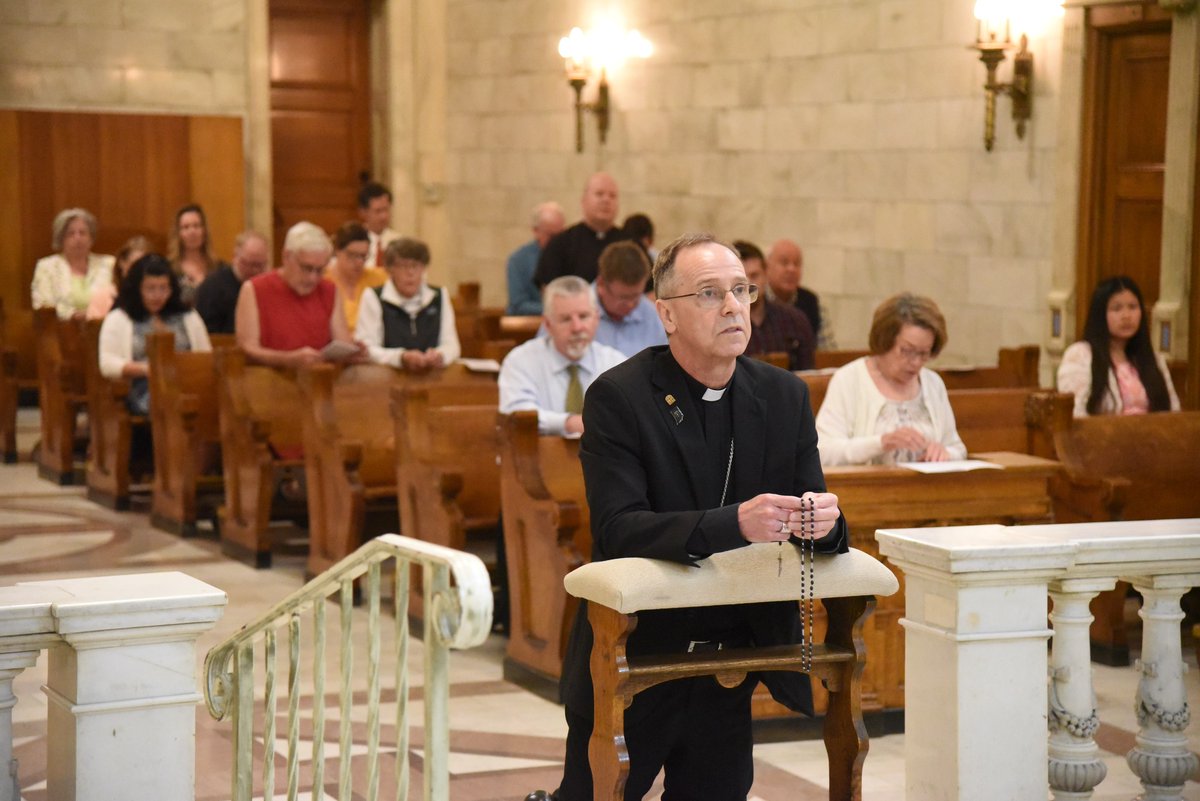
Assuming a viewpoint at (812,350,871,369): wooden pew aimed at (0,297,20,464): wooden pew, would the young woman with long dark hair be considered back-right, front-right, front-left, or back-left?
back-left

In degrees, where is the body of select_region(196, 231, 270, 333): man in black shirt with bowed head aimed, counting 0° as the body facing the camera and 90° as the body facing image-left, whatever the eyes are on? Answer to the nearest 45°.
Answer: approximately 315°

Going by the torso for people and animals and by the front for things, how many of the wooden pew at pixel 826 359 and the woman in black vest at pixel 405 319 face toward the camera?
2

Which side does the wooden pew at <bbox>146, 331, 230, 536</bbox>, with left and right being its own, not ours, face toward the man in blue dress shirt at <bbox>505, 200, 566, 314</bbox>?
left

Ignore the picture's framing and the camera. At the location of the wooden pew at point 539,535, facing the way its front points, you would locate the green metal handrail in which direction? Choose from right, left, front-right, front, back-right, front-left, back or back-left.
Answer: front-right

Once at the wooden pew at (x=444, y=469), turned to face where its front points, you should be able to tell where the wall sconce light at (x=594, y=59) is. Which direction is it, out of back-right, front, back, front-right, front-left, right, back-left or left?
back-left

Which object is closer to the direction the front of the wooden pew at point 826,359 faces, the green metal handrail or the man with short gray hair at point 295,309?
the green metal handrail

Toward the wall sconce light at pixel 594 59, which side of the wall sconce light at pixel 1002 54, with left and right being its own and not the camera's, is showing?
right

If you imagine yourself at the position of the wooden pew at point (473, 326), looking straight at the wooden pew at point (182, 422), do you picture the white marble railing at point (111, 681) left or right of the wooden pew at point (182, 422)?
left

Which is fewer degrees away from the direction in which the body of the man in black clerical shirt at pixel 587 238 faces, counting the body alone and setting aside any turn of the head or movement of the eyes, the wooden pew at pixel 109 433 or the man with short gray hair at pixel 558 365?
the man with short gray hair

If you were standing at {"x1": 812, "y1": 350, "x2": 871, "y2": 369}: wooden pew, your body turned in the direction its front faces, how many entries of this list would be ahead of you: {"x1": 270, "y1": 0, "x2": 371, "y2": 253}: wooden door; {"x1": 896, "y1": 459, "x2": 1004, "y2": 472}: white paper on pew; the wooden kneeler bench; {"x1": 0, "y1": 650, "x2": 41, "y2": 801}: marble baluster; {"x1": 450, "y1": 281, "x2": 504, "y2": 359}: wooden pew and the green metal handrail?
4

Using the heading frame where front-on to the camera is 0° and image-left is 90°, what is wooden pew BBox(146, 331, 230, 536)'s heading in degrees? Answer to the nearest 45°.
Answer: approximately 315°

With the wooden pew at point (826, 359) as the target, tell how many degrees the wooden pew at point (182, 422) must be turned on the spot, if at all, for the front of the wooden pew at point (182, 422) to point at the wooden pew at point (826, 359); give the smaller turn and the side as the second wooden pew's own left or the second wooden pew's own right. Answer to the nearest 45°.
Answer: approximately 45° to the second wooden pew's own left

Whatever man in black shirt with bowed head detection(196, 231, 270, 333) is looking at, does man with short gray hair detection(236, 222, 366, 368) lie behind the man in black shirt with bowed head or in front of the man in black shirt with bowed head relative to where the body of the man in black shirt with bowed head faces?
in front

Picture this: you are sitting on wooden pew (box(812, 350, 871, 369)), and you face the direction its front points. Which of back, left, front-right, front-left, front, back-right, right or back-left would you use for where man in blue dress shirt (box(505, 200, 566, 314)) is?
back-right
